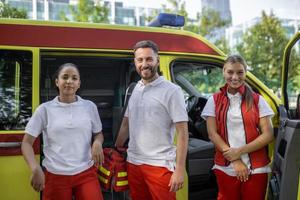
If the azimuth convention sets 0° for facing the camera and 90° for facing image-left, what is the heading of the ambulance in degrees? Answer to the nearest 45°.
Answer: approximately 270°

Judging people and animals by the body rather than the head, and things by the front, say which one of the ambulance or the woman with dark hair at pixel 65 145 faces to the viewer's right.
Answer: the ambulance

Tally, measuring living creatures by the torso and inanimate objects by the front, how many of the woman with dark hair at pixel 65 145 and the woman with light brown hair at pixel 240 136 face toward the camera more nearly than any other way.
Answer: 2

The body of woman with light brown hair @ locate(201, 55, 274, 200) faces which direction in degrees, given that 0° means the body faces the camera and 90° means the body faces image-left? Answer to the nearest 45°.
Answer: approximately 0°

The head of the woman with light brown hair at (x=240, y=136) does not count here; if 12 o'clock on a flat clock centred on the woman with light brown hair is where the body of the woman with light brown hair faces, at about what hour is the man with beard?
The man with beard is roughly at 2 o'clock from the woman with light brown hair.

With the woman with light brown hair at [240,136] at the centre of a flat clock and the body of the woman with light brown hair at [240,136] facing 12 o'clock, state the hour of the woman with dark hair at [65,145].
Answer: the woman with dark hair at [65,145] is roughly at 2 o'clock from the woman with light brown hair at [240,136].

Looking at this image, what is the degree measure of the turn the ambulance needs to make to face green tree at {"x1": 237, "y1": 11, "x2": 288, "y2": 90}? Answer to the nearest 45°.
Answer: approximately 90° to its left

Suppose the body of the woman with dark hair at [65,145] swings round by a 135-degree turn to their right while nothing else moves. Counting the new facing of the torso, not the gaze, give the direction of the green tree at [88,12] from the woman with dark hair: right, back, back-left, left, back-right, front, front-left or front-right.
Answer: front-right

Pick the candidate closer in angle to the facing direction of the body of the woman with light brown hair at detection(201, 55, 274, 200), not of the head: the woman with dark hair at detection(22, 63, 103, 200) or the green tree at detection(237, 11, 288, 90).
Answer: the woman with dark hair
